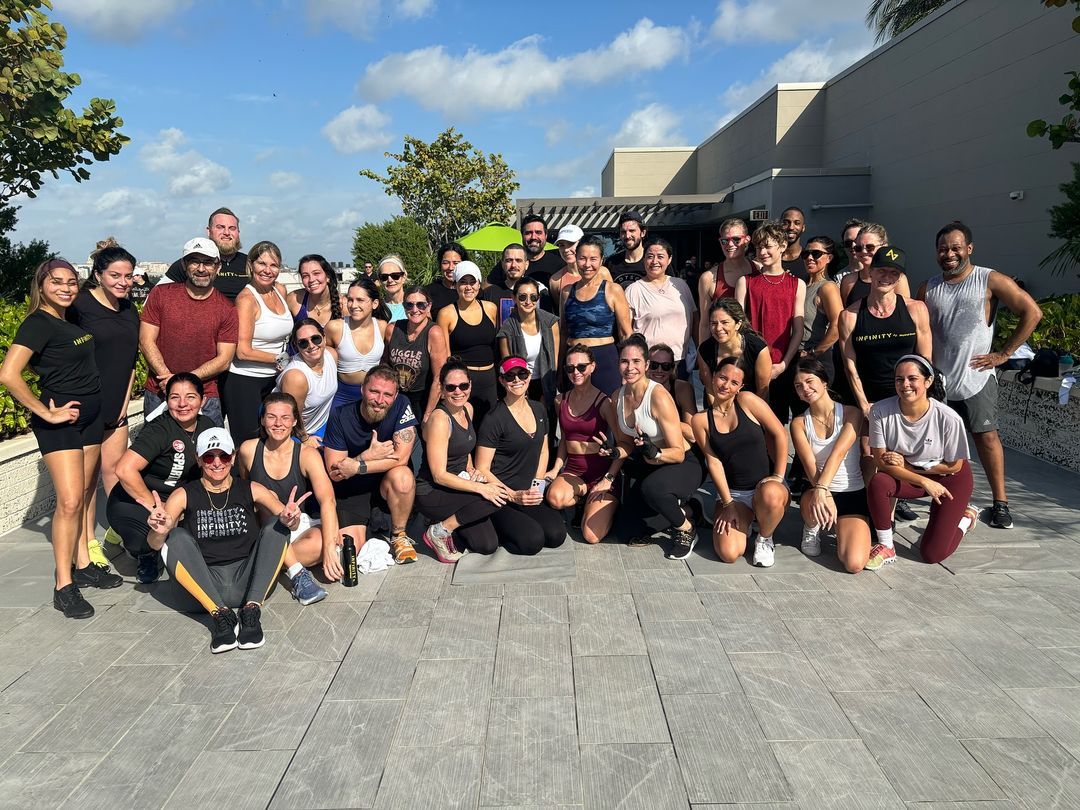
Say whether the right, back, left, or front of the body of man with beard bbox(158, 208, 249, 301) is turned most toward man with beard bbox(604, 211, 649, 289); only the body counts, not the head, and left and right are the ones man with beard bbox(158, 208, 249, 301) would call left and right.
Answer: left

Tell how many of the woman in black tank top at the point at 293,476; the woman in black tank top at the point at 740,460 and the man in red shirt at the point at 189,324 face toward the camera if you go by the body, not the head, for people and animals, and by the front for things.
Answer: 3

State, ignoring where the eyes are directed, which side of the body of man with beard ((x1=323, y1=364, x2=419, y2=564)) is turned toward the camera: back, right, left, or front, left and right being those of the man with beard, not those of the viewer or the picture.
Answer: front

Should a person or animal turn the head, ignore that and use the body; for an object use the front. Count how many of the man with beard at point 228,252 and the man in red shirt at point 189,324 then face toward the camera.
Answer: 2

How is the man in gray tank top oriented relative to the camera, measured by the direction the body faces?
toward the camera

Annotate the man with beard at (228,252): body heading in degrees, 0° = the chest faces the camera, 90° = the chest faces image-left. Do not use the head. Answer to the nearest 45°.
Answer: approximately 0°

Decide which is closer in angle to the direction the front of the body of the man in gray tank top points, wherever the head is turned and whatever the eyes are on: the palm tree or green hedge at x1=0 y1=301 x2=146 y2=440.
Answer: the green hedge

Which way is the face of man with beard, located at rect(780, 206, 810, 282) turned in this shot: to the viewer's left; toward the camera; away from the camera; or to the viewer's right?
toward the camera

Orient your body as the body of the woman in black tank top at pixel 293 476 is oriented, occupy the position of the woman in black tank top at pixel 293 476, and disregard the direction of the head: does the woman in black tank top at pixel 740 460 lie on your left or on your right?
on your left

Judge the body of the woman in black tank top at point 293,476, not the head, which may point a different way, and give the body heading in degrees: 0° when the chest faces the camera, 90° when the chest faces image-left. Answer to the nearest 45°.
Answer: approximately 0°

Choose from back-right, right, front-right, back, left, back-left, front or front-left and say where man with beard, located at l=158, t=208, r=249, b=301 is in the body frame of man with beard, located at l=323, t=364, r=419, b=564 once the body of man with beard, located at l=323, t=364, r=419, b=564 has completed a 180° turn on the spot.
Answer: front-left

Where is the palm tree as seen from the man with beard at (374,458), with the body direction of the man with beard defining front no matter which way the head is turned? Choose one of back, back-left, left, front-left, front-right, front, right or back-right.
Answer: back-left

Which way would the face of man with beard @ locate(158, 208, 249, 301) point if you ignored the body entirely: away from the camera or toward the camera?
toward the camera

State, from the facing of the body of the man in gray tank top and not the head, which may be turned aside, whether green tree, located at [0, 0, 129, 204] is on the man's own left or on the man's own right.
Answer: on the man's own right

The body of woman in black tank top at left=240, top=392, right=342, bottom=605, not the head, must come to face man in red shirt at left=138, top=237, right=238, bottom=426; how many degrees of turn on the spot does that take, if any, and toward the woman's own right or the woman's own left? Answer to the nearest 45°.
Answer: approximately 135° to the woman's own right

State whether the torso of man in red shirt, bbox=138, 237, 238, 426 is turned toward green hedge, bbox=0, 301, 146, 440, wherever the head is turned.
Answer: no

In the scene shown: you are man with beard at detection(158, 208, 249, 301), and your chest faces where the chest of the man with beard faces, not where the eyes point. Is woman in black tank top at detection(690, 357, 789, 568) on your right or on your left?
on your left

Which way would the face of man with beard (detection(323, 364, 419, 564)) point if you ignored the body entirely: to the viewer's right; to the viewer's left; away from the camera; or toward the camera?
toward the camera

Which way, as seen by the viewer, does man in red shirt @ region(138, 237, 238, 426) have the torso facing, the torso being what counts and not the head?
toward the camera

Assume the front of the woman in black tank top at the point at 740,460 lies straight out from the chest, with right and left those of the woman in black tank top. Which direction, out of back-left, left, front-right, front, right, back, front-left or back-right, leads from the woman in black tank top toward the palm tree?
back

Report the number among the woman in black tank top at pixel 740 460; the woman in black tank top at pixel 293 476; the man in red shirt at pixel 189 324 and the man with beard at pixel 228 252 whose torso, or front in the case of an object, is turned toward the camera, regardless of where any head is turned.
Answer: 4

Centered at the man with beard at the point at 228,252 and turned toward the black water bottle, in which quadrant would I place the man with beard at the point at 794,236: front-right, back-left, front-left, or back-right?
front-left
